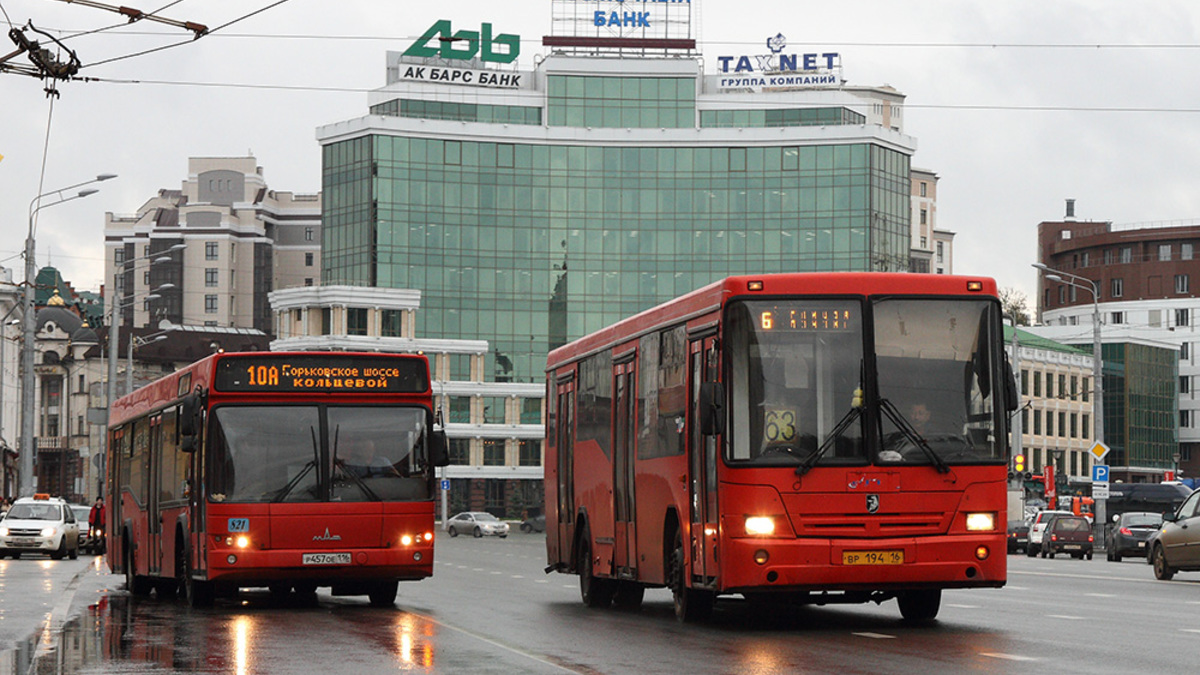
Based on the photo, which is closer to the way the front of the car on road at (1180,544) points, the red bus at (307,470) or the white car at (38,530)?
the white car

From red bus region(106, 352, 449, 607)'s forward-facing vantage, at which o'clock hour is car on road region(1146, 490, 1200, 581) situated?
The car on road is roughly at 8 o'clock from the red bus.

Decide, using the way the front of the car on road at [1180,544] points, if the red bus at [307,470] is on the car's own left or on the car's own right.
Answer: on the car's own left

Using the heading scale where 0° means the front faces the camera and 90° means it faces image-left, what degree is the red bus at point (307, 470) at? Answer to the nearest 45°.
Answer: approximately 0°

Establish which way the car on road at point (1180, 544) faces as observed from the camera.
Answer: facing away from the viewer and to the left of the viewer

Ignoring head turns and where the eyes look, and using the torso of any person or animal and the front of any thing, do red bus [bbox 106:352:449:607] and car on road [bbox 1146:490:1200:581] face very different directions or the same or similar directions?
very different directions

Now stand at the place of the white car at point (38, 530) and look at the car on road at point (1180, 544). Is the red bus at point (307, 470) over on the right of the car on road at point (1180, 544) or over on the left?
right

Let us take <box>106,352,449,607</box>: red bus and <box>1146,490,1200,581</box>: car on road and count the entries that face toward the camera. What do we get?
1
